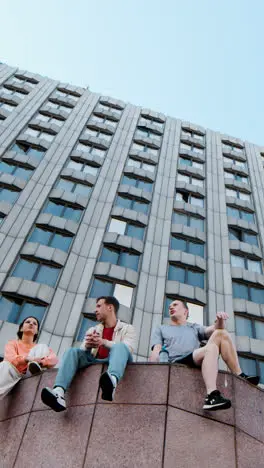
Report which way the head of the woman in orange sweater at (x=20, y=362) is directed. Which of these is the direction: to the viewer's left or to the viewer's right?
to the viewer's right

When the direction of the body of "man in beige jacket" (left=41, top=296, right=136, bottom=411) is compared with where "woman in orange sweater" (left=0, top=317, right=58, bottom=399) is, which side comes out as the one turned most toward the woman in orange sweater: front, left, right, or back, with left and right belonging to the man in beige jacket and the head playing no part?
right

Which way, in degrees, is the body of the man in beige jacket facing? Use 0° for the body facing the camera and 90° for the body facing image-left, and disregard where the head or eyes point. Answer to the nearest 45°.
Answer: approximately 45°
